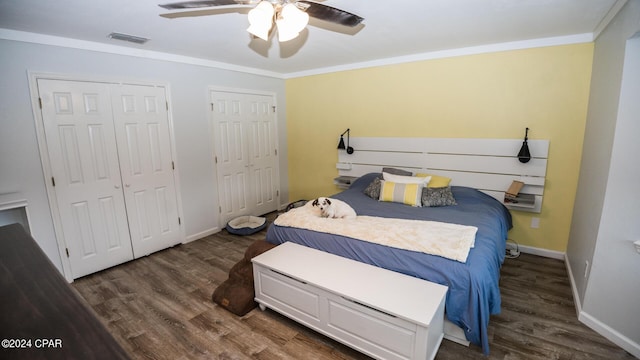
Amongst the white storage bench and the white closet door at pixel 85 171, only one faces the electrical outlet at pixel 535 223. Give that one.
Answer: the white closet door

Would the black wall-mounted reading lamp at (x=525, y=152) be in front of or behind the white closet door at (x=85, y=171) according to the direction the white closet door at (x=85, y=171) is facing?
in front

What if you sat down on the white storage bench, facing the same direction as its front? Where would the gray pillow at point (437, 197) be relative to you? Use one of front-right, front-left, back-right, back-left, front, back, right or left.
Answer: back

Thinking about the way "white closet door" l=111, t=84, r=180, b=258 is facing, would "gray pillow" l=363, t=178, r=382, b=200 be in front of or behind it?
in front

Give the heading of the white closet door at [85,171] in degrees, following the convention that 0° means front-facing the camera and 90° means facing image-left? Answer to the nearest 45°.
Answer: approximately 315°

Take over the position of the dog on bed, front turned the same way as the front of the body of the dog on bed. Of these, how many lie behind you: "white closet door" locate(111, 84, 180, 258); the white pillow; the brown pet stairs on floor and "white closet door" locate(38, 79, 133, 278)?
1

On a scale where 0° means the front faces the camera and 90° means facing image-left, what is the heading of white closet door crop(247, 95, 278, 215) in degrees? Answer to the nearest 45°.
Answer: approximately 315°

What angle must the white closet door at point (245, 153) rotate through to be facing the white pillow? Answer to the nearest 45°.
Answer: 0° — it already faces it

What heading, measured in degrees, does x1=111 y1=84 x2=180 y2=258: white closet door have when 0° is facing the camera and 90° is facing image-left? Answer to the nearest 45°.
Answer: approximately 315°

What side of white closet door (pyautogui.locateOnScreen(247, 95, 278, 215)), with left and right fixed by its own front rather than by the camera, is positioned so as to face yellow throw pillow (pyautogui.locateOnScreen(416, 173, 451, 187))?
front

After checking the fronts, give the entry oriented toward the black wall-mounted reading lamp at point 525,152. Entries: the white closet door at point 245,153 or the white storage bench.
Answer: the white closet door

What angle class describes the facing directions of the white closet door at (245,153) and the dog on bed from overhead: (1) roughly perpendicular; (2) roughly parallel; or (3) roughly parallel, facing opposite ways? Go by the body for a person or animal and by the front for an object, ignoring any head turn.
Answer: roughly perpendicular

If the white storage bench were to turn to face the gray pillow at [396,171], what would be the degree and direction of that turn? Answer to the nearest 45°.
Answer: approximately 135° to its right

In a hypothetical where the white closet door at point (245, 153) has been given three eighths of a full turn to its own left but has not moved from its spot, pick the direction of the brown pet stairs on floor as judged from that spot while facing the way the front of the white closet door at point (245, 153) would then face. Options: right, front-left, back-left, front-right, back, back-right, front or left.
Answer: back

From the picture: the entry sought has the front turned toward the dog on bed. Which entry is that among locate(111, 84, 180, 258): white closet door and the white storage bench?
the white closet door

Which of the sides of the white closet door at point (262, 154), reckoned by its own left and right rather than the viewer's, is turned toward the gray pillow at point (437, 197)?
front
